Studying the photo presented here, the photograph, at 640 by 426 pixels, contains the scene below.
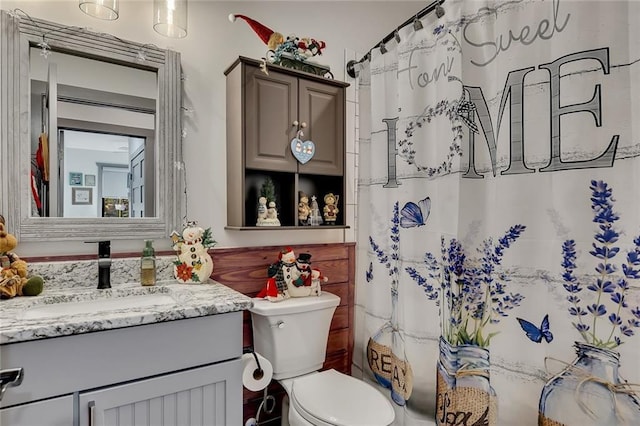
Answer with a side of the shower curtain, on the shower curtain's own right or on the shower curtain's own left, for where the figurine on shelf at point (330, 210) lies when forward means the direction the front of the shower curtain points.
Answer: on the shower curtain's own right

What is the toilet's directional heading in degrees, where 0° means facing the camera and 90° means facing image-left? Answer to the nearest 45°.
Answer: approximately 315°

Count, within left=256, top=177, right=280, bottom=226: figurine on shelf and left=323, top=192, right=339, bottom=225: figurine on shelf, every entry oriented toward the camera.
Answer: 2

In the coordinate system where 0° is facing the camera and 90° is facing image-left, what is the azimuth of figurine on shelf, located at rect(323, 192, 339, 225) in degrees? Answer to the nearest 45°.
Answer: approximately 0°

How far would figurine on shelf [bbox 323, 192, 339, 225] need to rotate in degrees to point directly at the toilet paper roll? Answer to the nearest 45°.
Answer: approximately 45° to its right

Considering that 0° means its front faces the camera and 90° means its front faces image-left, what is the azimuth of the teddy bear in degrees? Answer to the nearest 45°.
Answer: approximately 315°

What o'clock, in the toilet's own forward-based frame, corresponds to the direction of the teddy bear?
The teddy bear is roughly at 4 o'clock from the toilet.
